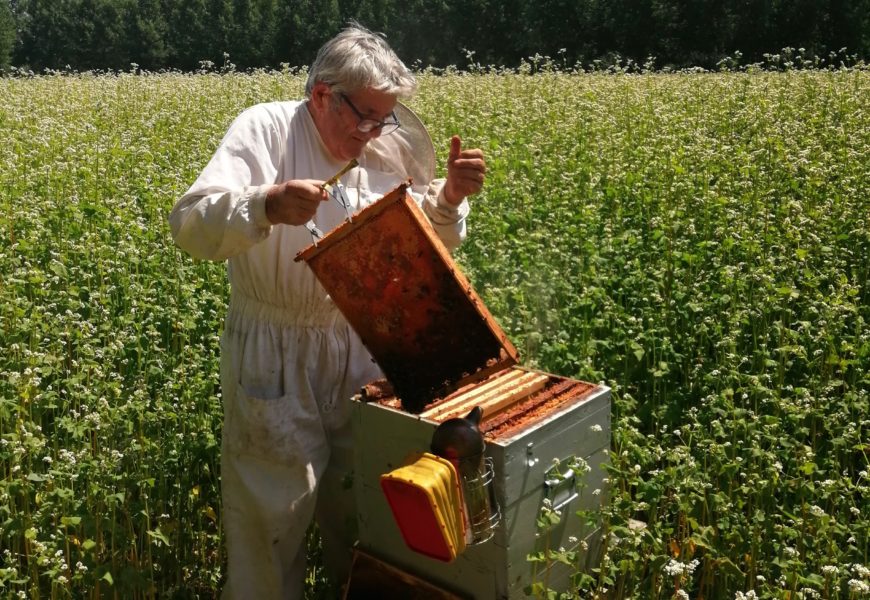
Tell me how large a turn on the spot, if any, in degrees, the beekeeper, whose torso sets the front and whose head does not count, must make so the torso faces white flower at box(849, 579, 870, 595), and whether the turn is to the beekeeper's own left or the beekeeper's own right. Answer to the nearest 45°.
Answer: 0° — they already face it

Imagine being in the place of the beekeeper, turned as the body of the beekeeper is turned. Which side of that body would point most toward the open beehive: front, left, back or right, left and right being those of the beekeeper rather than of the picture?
front

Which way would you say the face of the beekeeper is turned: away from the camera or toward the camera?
toward the camera

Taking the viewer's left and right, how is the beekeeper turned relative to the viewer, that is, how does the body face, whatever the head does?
facing the viewer and to the right of the viewer
